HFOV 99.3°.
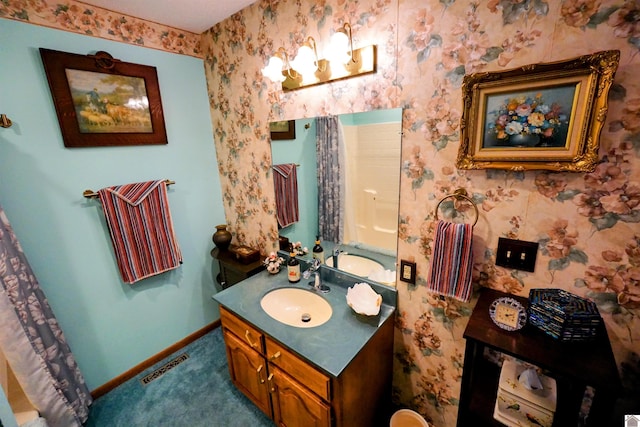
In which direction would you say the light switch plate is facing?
toward the camera

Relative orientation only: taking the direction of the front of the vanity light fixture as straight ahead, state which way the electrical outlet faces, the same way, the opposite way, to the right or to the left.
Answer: the same way

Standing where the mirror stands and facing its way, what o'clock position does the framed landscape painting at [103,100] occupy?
The framed landscape painting is roughly at 2 o'clock from the mirror.

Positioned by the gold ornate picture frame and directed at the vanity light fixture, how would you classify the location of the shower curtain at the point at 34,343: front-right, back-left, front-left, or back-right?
front-left

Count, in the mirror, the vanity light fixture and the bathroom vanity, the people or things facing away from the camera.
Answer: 0

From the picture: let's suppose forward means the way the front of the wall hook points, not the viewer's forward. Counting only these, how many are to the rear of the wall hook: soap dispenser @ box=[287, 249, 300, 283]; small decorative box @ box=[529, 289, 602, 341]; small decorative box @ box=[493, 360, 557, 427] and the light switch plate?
0

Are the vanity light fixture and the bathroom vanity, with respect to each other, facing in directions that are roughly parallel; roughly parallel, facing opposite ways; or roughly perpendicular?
roughly parallel

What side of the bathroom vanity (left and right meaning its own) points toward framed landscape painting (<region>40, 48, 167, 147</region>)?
right

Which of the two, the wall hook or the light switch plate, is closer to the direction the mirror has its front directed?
the wall hook

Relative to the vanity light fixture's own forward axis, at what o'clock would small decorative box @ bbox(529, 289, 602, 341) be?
The small decorative box is roughly at 9 o'clock from the vanity light fixture.

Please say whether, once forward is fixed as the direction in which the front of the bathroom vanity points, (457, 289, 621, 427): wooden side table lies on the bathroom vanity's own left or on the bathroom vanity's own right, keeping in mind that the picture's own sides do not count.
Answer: on the bathroom vanity's own left

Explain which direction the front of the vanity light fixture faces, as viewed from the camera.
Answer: facing the viewer and to the left of the viewer

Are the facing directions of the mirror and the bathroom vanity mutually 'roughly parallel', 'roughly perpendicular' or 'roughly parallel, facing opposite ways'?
roughly parallel

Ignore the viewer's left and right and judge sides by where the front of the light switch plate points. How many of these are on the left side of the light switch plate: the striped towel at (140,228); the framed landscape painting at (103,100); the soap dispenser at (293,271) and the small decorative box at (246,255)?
0

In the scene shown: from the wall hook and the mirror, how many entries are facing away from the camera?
0
